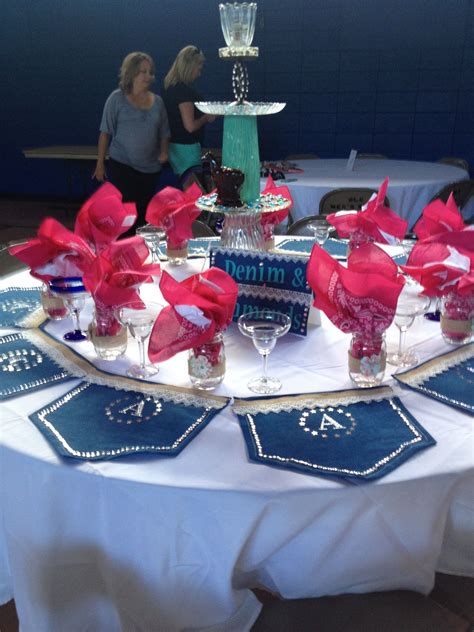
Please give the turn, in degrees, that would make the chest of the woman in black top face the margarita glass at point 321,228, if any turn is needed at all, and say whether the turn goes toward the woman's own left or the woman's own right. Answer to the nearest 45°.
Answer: approximately 90° to the woman's own right

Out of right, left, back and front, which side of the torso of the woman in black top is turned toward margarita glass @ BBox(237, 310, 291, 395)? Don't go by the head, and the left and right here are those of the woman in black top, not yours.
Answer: right

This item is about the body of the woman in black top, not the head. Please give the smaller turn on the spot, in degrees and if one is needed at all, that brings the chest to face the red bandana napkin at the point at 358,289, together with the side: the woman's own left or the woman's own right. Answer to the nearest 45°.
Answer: approximately 90° to the woman's own right

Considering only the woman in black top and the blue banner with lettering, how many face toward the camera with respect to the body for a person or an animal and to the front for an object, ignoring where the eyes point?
1

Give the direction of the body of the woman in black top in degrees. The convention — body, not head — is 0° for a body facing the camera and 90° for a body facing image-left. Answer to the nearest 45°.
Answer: approximately 270°

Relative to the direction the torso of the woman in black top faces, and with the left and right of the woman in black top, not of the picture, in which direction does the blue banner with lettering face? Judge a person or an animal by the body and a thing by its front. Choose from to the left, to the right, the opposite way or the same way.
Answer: to the right

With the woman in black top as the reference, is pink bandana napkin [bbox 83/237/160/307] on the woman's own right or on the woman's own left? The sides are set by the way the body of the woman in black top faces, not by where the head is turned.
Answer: on the woman's own right

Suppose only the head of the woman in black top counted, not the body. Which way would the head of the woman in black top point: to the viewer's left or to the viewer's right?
to the viewer's right

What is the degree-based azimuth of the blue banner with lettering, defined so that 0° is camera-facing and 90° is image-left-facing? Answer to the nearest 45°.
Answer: approximately 0°

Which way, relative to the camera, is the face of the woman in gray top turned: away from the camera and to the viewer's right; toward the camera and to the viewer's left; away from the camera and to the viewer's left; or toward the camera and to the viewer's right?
toward the camera and to the viewer's right

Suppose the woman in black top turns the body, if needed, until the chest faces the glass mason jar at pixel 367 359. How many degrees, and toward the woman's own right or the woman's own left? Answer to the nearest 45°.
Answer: approximately 90° to the woman's own right

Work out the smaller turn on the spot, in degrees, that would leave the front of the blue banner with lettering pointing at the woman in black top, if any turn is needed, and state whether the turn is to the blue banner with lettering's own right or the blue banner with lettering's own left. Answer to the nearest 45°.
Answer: approximately 180°

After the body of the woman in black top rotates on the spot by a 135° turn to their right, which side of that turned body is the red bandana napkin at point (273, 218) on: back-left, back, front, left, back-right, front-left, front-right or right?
front-left

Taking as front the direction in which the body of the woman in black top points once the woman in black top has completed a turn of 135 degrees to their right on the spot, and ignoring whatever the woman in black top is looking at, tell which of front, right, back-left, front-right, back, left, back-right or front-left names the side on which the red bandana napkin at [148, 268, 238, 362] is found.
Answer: front-left
